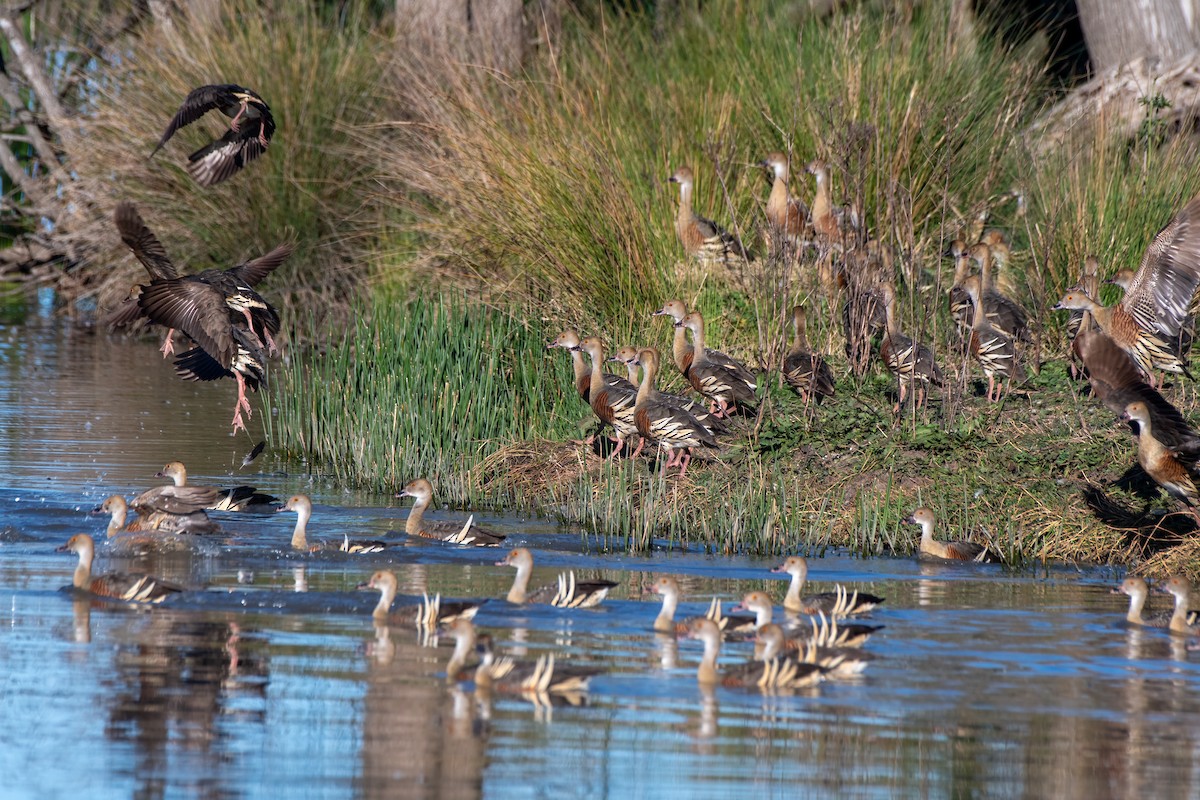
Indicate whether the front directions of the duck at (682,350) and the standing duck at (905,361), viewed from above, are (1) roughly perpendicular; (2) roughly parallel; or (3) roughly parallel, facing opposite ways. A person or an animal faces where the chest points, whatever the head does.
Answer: roughly parallel

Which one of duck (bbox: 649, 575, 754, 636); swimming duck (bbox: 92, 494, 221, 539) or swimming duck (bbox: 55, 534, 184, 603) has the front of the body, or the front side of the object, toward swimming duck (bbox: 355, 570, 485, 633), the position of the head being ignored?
the duck

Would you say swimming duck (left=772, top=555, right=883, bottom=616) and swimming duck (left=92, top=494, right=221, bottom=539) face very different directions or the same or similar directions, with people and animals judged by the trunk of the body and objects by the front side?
same or similar directions

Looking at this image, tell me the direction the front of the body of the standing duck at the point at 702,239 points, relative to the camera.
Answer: to the viewer's left

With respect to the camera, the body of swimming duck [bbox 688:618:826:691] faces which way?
to the viewer's left

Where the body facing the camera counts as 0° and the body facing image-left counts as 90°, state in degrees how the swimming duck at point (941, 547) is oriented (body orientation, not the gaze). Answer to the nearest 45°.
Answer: approximately 90°

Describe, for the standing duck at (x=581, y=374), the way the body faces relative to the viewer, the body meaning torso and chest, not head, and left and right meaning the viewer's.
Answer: facing to the left of the viewer

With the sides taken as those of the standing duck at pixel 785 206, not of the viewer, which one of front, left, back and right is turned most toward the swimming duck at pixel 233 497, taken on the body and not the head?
front

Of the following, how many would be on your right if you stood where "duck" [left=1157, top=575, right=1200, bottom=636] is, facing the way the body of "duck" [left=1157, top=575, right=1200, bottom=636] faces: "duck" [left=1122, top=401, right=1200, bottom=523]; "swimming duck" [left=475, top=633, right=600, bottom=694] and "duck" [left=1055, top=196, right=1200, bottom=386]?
2

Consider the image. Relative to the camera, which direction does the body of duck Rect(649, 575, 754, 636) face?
to the viewer's left

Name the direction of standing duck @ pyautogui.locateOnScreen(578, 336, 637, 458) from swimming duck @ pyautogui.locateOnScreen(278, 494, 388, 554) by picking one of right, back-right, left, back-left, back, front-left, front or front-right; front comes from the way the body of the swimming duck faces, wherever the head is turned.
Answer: back-right

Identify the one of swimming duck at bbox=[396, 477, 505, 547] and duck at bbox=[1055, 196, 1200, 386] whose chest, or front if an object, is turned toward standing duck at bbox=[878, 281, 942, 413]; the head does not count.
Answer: the duck

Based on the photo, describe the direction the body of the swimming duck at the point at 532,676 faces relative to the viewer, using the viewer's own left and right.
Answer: facing to the left of the viewer

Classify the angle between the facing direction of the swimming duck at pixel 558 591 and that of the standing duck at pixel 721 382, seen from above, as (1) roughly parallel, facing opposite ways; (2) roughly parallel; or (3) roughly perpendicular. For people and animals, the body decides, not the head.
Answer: roughly parallel

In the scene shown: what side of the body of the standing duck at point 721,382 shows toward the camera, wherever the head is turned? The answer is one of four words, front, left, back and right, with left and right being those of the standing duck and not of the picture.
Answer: left

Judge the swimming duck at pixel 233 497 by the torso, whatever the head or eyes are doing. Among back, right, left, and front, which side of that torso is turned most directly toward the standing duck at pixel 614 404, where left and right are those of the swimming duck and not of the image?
back

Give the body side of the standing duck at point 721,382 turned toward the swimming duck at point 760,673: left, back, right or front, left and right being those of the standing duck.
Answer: left

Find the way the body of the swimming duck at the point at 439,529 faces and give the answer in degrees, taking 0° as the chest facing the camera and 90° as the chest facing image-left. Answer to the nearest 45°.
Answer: approximately 90°

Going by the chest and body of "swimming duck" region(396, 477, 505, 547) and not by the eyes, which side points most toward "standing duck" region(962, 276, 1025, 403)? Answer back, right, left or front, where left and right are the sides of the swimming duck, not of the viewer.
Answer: back

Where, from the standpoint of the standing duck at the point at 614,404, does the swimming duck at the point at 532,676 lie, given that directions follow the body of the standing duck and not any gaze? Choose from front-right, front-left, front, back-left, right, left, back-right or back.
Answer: left

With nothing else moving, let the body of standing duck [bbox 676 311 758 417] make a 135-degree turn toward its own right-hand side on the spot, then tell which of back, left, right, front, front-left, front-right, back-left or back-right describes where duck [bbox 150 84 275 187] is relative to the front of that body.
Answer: back-left

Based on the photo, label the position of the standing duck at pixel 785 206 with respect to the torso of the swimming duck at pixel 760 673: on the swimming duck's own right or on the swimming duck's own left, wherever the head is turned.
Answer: on the swimming duck's own right

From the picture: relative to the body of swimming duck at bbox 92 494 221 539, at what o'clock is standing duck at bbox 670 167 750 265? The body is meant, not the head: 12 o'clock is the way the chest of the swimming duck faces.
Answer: The standing duck is roughly at 5 o'clock from the swimming duck.

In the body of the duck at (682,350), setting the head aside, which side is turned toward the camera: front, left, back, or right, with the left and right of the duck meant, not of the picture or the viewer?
left
